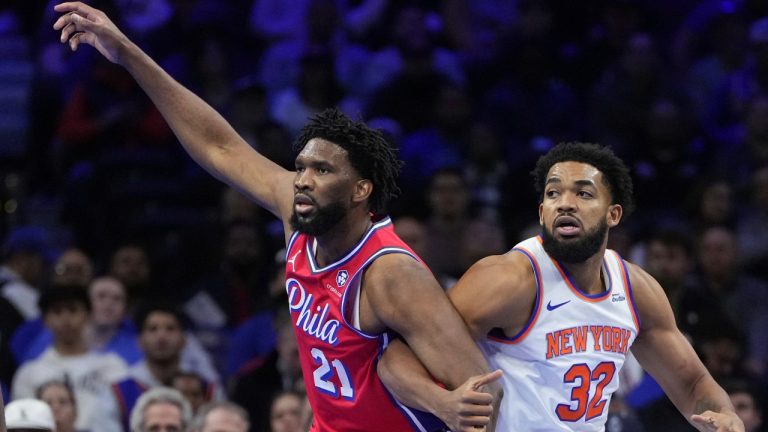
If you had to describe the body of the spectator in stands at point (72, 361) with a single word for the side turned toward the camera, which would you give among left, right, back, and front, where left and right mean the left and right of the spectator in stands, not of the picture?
front

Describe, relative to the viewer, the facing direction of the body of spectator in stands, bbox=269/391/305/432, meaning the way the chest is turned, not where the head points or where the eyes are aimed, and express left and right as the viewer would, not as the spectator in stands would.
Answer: facing the viewer

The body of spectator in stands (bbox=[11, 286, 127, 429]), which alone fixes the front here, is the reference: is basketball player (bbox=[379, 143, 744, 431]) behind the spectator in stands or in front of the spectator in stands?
in front

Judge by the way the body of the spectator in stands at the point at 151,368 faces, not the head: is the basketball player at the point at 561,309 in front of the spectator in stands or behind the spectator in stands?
in front

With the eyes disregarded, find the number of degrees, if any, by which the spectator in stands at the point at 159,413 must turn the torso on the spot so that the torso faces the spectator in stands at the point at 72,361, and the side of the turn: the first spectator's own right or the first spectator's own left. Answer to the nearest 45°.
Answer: approximately 135° to the first spectator's own right

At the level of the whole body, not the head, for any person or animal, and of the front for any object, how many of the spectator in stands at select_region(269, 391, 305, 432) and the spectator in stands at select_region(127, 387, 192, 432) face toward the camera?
2

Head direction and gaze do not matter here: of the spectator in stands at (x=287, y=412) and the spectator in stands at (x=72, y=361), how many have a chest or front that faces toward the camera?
2

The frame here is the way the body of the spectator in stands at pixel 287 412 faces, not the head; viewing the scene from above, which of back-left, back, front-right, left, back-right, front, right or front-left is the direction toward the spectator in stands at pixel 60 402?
right

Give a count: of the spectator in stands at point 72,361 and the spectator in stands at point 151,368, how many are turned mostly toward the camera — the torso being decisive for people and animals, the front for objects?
2

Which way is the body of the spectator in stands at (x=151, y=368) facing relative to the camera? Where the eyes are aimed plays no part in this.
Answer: toward the camera

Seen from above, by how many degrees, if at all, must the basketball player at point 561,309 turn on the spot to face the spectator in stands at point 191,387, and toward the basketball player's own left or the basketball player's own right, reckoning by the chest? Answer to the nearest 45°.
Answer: approximately 180°

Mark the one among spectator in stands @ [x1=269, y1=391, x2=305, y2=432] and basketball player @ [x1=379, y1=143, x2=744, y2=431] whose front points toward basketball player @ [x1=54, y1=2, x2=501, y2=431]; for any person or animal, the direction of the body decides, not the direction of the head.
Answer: the spectator in stands

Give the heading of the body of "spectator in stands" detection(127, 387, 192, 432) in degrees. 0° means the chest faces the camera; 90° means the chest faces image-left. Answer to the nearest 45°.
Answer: approximately 0°
